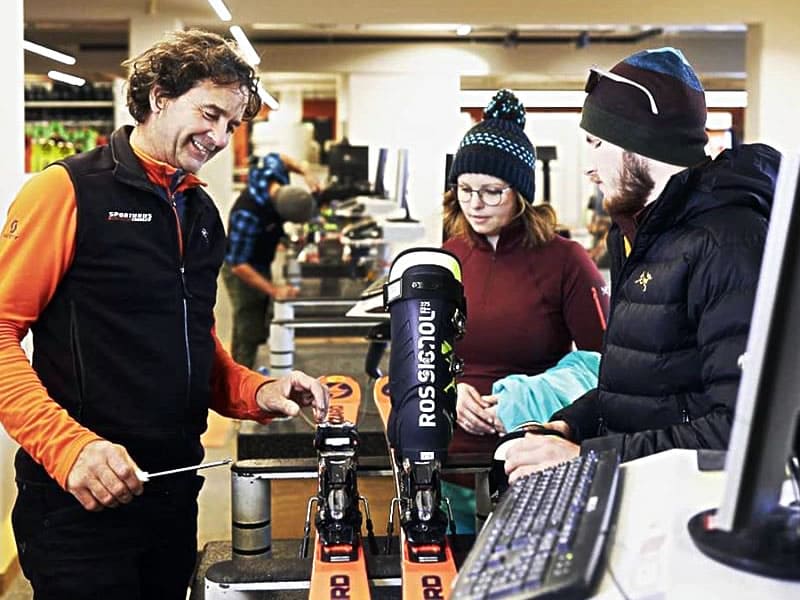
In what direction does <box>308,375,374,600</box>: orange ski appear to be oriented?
away from the camera

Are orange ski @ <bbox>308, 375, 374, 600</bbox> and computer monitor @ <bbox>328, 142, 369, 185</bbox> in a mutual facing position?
yes

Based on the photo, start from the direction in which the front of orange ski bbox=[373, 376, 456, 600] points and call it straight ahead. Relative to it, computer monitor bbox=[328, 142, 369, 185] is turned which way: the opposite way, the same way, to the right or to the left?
the opposite way

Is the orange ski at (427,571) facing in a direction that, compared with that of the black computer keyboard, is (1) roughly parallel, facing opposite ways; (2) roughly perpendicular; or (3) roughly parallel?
roughly perpendicular

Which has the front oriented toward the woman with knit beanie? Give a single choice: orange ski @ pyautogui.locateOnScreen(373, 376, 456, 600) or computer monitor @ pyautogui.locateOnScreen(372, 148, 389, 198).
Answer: the orange ski

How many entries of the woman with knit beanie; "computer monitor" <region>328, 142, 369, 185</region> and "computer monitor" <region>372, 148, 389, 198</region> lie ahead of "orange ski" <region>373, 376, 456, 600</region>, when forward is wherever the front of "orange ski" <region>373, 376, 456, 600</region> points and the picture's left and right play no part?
3

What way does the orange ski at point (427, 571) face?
away from the camera

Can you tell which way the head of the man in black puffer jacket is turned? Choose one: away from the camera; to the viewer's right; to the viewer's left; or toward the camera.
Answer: to the viewer's left

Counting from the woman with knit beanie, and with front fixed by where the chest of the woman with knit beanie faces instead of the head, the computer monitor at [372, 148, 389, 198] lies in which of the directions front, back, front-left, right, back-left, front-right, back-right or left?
back-right
